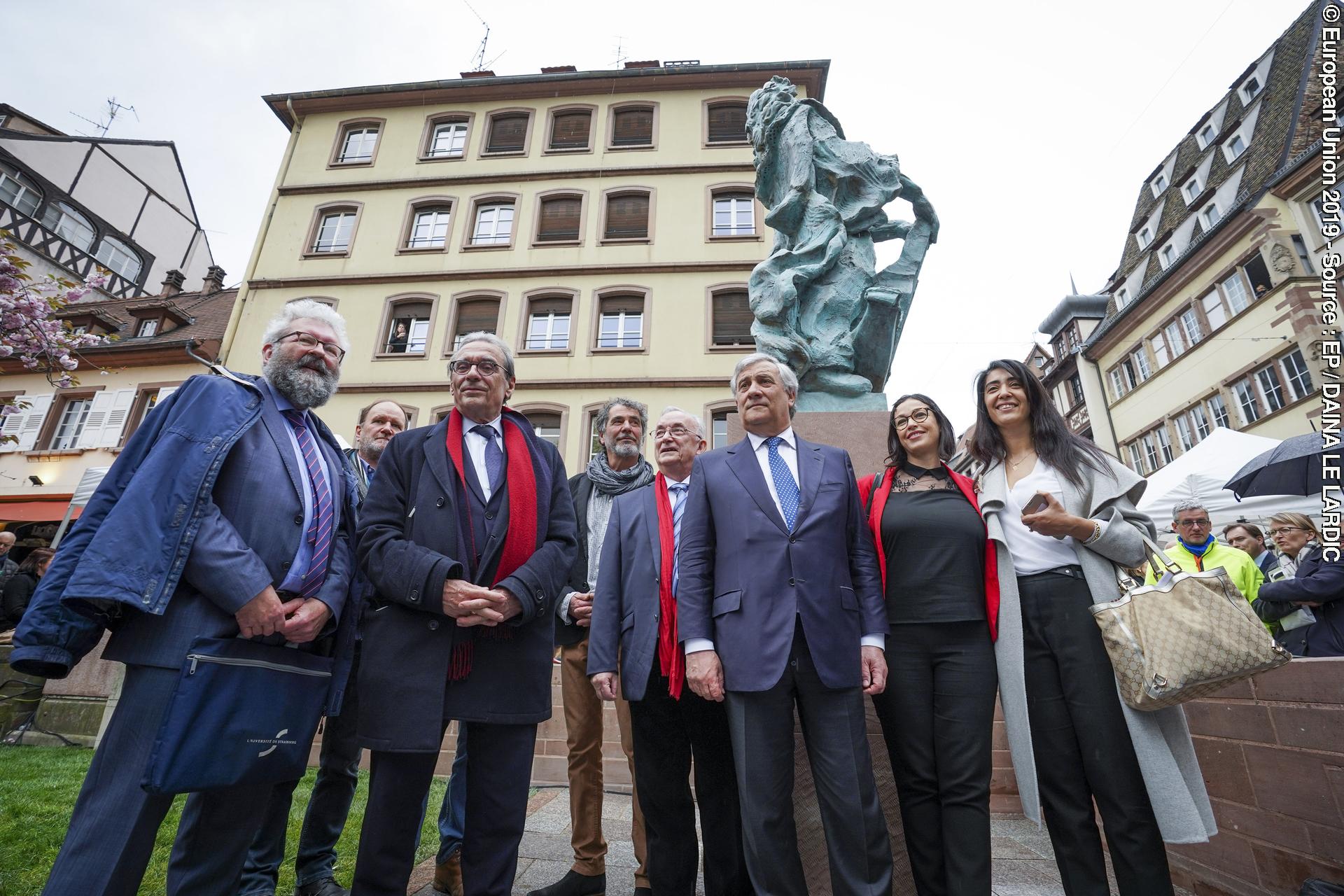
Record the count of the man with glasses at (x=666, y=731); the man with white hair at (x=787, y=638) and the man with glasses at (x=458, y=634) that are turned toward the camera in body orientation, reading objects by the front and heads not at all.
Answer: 3

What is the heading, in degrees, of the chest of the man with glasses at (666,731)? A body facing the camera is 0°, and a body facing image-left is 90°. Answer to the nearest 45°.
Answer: approximately 0°

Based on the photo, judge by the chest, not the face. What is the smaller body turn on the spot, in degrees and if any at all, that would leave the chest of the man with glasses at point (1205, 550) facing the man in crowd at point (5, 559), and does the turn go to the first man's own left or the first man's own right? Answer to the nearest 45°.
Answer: approximately 45° to the first man's own right

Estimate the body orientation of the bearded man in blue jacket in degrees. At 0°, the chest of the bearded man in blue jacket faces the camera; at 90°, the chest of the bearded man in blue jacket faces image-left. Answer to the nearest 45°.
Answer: approximately 315°

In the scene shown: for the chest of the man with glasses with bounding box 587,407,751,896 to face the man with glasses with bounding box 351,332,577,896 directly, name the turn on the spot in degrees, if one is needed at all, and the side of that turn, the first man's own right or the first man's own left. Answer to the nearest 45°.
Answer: approximately 45° to the first man's own right

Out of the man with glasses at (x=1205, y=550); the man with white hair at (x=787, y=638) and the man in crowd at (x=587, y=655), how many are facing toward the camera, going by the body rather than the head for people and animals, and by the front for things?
3

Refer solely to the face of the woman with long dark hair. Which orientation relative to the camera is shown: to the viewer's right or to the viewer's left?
to the viewer's left

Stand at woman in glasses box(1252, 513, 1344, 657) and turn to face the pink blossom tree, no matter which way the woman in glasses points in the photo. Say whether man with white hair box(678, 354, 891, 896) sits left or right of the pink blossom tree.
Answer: left
